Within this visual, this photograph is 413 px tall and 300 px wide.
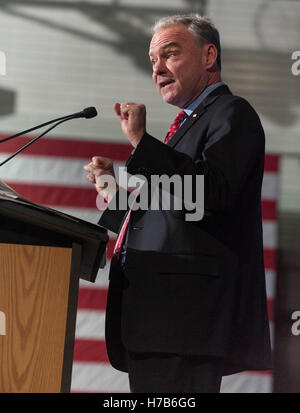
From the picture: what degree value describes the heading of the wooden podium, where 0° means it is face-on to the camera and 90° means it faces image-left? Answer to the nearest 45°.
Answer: approximately 90°
